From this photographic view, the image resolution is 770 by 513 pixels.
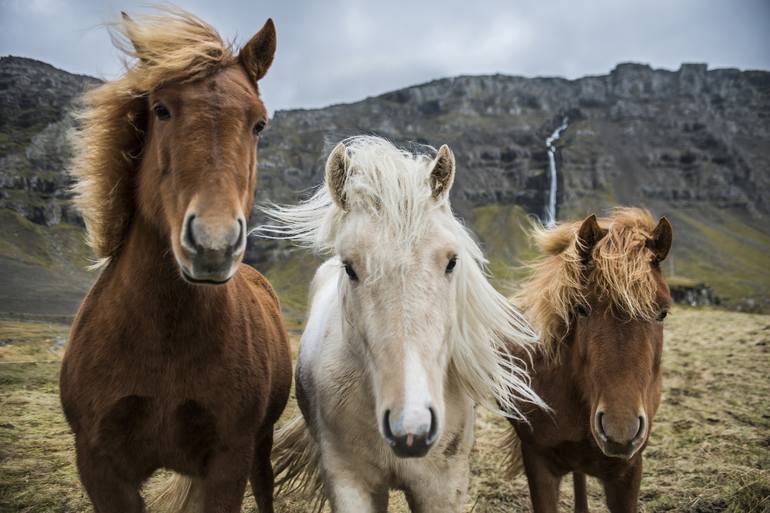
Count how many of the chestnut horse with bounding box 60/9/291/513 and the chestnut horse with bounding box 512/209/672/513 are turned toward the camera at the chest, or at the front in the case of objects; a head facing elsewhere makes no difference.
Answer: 2

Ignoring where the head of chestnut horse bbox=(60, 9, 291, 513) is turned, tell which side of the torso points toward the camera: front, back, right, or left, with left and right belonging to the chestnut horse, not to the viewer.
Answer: front

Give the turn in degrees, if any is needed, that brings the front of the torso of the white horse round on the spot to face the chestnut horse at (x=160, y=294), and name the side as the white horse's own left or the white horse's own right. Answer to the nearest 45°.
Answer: approximately 90° to the white horse's own right

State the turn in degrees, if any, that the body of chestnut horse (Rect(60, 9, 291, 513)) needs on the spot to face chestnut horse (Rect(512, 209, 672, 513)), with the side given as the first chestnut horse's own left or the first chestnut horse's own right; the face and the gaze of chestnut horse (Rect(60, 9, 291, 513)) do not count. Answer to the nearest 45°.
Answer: approximately 90° to the first chestnut horse's own left

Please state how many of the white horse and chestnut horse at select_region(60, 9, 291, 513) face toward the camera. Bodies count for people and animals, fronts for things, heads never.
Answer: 2

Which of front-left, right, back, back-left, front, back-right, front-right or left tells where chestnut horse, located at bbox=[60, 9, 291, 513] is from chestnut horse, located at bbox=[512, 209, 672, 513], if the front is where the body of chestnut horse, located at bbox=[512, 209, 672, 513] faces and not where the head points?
front-right

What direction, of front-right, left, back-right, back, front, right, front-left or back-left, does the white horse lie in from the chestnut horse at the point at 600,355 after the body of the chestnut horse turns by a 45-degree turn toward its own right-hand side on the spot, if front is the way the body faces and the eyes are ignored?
front

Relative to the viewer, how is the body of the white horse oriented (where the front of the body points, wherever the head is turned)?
toward the camera

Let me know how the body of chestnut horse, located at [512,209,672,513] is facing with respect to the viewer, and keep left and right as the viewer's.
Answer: facing the viewer
